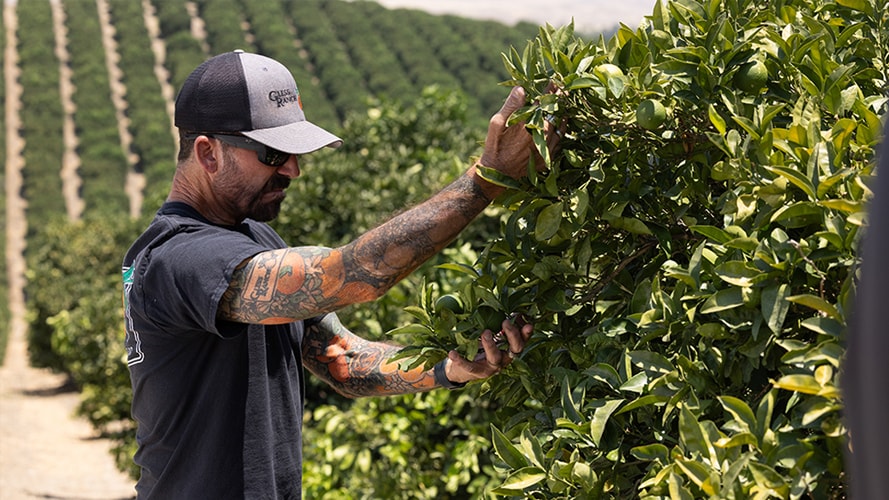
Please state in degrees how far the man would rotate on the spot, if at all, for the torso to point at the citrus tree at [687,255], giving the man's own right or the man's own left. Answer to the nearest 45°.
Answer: approximately 45° to the man's own right

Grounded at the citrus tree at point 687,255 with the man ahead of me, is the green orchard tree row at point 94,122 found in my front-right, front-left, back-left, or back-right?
front-right

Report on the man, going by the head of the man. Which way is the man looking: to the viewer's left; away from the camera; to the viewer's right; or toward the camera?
to the viewer's right

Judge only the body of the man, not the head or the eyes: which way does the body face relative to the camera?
to the viewer's right

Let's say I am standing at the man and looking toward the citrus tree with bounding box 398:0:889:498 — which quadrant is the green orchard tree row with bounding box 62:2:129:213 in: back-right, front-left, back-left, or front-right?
back-left

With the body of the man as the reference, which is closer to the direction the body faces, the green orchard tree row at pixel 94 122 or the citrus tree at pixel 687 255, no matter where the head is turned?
the citrus tree

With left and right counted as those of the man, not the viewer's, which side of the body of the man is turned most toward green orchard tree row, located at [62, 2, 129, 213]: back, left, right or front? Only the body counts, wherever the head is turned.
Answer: left
